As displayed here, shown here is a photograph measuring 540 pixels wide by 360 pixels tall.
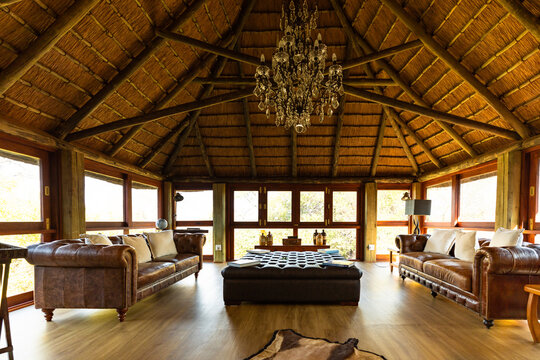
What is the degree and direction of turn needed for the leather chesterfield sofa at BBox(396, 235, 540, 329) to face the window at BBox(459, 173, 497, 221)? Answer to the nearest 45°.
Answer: approximately 135° to its right

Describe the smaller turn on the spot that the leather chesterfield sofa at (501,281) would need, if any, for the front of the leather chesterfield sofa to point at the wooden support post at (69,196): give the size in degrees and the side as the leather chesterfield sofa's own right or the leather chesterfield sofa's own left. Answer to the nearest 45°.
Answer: approximately 45° to the leather chesterfield sofa's own right

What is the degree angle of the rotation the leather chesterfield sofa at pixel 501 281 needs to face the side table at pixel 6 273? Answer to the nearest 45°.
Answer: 0° — it already faces it

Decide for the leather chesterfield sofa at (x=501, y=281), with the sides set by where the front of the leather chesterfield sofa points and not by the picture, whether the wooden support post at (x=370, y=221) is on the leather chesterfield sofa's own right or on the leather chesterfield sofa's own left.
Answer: on the leather chesterfield sofa's own right
